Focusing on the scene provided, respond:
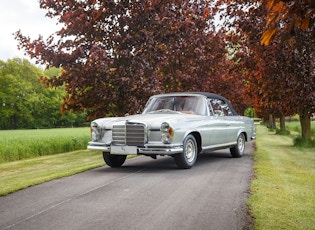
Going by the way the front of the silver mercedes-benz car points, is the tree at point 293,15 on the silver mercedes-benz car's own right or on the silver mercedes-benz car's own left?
on the silver mercedes-benz car's own left

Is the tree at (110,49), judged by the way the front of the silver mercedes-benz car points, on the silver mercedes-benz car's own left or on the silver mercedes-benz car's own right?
on the silver mercedes-benz car's own right

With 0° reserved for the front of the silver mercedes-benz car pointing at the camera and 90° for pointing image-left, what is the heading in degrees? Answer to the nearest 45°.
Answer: approximately 45°
